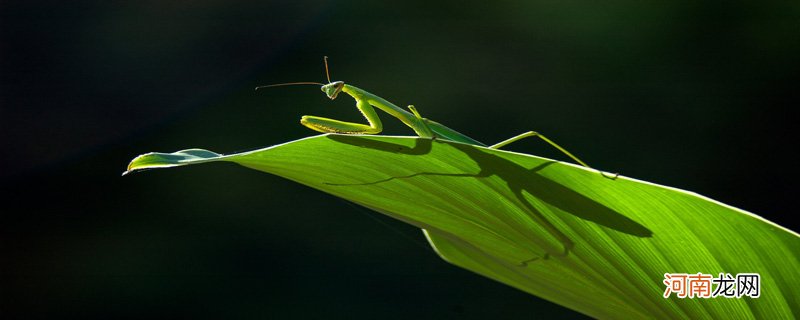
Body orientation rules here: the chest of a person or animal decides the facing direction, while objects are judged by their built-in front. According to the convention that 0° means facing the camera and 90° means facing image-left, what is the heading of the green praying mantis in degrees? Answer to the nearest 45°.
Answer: approximately 90°
